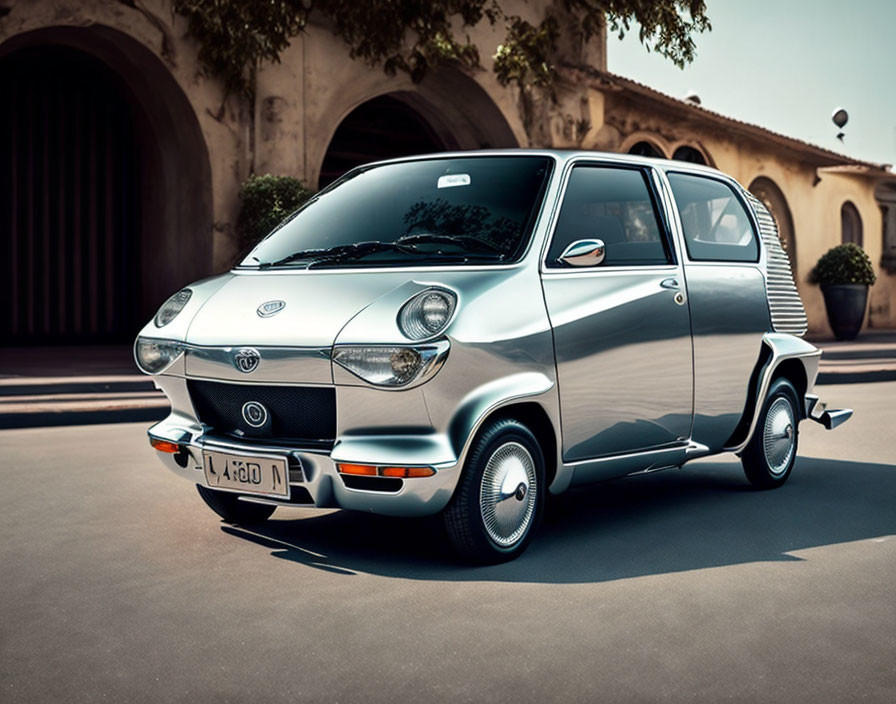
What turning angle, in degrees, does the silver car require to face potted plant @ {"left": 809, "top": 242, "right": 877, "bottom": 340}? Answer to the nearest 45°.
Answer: approximately 135° to its right

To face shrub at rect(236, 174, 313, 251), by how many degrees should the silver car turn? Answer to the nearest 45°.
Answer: approximately 135° to its right

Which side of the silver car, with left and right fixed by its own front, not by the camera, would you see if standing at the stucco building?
right

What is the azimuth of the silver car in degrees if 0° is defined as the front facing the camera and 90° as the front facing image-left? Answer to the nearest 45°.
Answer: approximately 45°

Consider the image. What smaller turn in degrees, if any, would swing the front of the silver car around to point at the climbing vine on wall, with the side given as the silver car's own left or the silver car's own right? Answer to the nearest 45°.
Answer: approximately 135° to the silver car's own right
